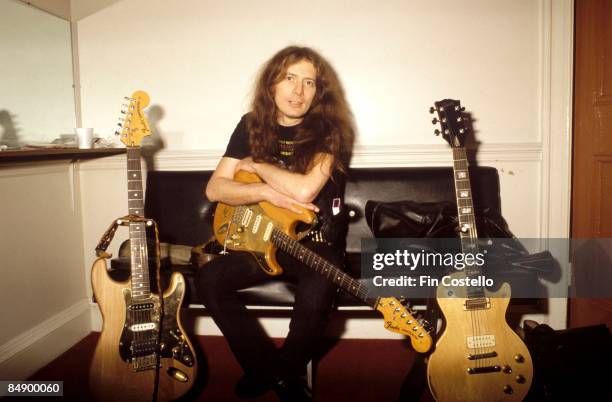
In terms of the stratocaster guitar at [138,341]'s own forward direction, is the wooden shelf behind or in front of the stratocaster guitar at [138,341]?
behind

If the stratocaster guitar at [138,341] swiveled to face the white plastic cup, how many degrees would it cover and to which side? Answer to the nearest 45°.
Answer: approximately 180°

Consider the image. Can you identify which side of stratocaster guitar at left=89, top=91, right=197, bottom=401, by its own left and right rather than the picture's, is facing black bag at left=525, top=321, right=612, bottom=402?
left

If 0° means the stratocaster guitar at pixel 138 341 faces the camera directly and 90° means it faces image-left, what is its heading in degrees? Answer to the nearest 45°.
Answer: approximately 0°

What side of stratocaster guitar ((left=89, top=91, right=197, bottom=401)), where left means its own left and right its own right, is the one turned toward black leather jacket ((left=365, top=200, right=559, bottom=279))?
left

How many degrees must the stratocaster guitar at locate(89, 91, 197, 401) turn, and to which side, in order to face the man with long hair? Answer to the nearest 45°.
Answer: approximately 90° to its left
